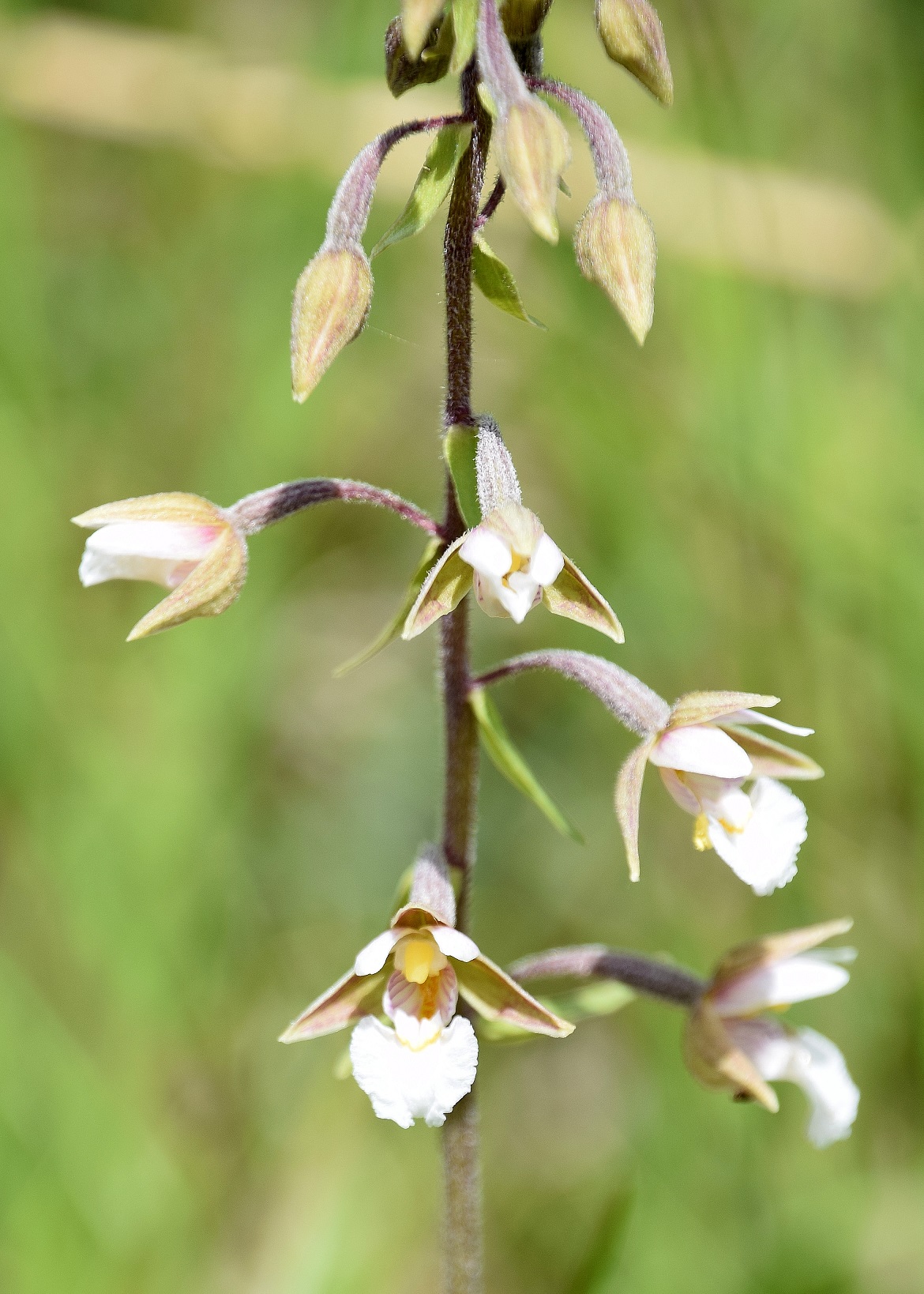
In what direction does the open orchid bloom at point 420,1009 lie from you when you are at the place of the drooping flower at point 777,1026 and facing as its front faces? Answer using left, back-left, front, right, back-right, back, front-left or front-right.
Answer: back-right

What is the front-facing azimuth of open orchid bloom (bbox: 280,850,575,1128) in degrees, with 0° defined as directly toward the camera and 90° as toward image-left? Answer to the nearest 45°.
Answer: approximately 0°

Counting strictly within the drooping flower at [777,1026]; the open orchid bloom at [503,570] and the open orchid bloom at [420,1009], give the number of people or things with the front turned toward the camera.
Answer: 2

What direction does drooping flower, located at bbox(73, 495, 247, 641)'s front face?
to the viewer's left

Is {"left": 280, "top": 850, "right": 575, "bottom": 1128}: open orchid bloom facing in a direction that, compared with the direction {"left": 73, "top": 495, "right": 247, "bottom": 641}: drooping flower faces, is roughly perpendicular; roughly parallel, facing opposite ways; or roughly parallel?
roughly perpendicular

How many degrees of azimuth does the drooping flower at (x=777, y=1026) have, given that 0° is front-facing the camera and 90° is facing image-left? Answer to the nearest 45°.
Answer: approximately 270°

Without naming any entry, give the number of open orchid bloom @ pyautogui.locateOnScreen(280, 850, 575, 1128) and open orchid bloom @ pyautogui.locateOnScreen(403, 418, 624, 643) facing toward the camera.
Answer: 2

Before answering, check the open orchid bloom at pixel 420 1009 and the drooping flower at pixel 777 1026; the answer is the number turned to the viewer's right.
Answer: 1

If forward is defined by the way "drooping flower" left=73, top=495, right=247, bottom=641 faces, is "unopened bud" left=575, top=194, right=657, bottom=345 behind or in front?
behind

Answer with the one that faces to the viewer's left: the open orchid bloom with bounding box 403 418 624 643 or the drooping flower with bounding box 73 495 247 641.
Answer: the drooping flower

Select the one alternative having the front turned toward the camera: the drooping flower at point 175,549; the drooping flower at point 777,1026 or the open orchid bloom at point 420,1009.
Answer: the open orchid bloom
